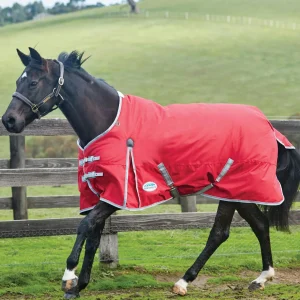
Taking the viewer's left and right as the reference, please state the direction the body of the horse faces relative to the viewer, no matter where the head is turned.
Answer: facing to the left of the viewer
